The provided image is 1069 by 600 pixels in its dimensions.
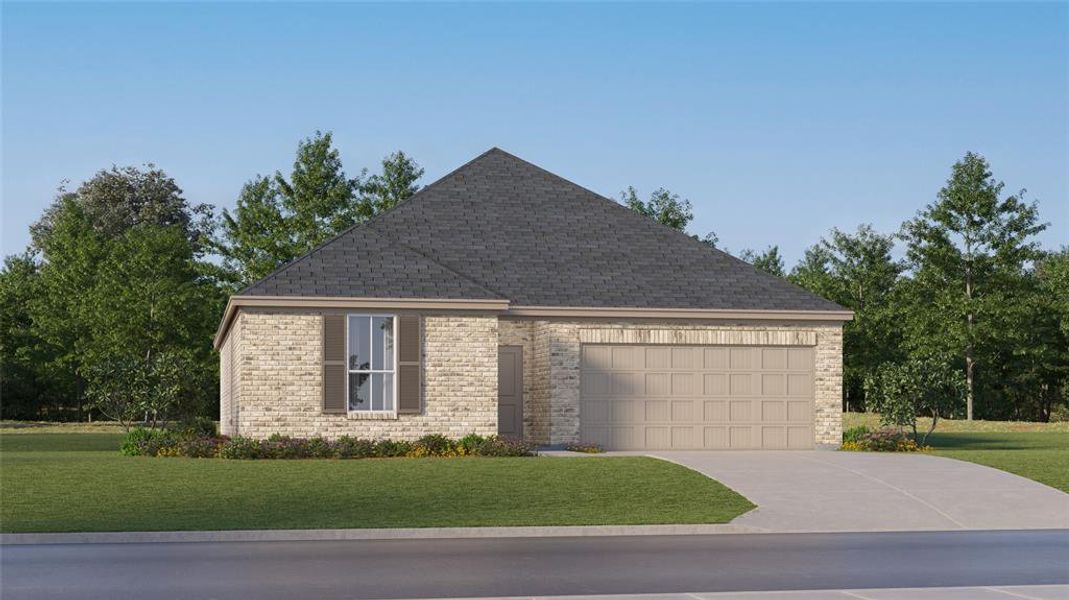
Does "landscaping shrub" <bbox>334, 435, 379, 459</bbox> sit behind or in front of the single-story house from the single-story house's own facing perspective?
in front

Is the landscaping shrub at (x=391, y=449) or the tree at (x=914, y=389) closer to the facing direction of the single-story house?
the landscaping shrub

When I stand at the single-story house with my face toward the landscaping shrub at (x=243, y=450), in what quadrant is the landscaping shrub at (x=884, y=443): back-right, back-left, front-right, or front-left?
back-left

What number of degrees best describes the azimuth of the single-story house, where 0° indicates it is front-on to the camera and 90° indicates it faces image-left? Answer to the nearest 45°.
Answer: approximately 0°

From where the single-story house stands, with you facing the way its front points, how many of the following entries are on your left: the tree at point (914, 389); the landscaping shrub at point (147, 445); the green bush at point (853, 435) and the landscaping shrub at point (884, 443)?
3

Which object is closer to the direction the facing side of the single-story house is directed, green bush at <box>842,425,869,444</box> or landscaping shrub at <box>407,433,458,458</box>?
the landscaping shrub

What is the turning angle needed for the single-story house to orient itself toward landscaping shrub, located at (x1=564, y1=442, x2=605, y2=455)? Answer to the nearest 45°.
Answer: approximately 45° to its left

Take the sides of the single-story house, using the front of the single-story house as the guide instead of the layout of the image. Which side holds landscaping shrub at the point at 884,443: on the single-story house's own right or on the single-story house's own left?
on the single-story house's own left

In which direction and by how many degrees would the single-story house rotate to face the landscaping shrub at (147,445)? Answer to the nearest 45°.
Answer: approximately 90° to its right

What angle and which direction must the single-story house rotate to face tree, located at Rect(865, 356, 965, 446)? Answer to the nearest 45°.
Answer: approximately 90° to its left

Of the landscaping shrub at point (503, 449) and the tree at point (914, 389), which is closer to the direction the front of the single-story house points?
the landscaping shrub
